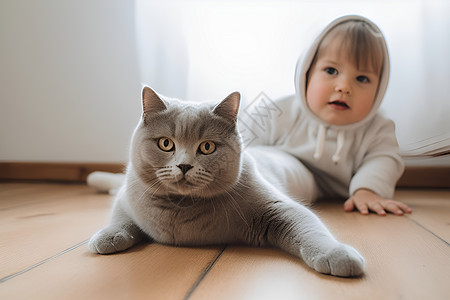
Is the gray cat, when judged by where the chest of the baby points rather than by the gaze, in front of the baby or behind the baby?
in front

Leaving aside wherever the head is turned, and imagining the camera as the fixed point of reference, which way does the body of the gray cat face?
toward the camera

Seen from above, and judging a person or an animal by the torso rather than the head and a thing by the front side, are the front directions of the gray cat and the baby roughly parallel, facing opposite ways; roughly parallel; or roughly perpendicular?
roughly parallel

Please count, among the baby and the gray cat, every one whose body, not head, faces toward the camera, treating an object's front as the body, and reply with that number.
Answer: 2

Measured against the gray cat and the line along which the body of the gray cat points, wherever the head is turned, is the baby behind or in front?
behind

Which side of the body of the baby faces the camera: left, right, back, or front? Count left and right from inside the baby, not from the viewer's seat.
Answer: front

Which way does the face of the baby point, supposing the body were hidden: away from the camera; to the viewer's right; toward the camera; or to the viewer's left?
toward the camera
